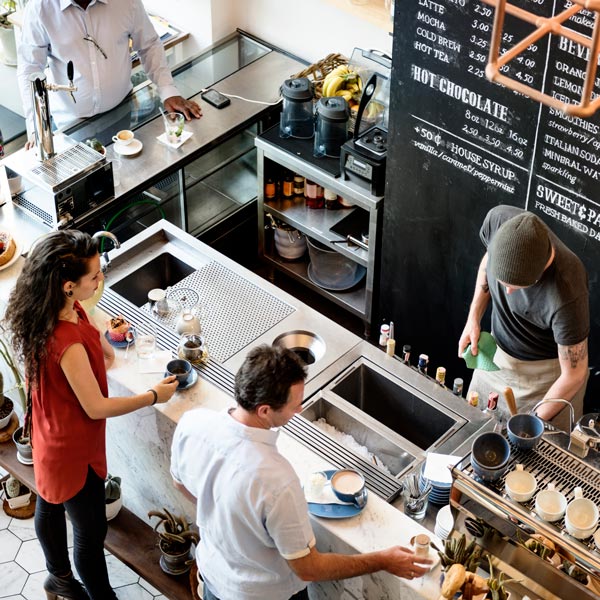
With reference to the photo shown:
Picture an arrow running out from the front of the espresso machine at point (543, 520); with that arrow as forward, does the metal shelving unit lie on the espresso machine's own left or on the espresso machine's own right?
on the espresso machine's own left

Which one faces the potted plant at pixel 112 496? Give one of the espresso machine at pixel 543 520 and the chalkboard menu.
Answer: the chalkboard menu

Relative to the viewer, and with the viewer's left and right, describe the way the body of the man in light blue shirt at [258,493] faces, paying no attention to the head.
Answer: facing away from the viewer and to the right of the viewer

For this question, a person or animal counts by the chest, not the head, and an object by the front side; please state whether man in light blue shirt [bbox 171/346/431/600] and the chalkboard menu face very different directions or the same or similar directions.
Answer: very different directions

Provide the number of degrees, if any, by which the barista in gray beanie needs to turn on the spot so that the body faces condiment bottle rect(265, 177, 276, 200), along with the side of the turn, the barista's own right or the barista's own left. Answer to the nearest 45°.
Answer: approximately 90° to the barista's own right

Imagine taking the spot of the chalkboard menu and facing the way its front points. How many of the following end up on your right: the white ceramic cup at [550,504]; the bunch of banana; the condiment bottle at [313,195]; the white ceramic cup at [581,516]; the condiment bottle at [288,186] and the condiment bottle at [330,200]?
4

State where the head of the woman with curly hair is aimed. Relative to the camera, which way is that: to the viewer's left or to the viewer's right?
to the viewer's right

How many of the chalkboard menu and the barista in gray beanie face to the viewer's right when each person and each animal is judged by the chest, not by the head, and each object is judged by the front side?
0

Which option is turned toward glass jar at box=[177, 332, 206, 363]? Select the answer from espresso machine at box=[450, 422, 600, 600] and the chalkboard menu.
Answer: the chalkboard menu

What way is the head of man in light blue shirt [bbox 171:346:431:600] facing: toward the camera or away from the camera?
away from the camera

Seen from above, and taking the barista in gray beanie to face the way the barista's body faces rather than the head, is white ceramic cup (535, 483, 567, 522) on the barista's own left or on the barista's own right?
on the barista's own left

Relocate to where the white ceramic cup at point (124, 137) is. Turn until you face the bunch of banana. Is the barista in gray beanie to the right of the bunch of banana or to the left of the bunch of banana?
right

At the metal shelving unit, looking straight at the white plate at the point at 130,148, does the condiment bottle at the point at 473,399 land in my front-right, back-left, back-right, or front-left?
back-left

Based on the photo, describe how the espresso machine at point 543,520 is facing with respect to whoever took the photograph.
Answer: facing away from the viewer and to the right of the viewer
